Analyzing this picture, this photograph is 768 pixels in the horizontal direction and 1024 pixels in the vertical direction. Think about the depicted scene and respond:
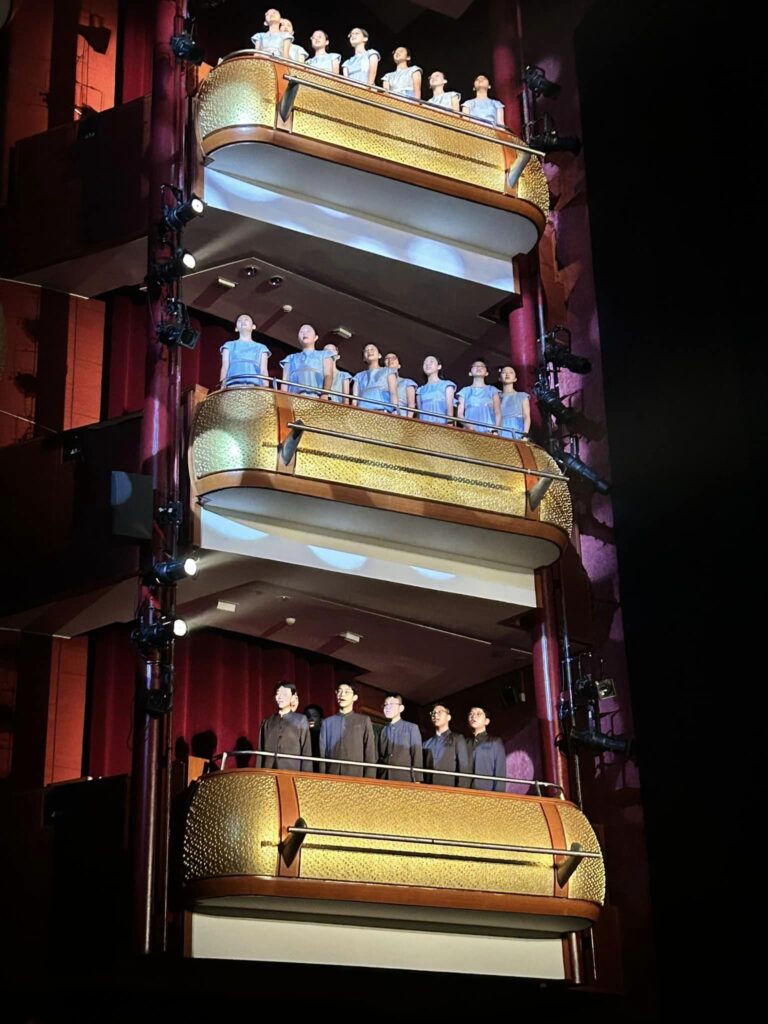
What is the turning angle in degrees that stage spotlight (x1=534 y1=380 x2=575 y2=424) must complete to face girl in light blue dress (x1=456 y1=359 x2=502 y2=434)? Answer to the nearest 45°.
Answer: approximately 135° to its right

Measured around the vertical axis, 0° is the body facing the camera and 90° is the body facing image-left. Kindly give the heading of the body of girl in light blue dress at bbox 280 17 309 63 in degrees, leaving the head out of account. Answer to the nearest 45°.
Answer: approximately 0°

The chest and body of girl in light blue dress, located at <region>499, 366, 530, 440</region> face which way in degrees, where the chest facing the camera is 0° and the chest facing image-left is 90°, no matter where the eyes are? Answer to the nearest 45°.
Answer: approximately 0°

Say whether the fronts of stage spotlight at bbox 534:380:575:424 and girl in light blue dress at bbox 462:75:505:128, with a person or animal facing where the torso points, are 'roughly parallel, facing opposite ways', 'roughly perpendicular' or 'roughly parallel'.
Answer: roughly perpendicular

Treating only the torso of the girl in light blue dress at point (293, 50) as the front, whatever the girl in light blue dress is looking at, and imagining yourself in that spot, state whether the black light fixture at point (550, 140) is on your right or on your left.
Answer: on your left

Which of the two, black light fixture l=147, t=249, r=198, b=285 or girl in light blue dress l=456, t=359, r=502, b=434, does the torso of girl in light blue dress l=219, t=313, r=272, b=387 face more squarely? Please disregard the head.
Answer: the black light fixture
